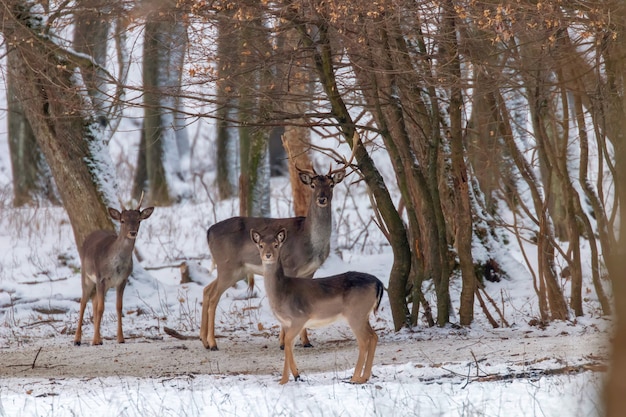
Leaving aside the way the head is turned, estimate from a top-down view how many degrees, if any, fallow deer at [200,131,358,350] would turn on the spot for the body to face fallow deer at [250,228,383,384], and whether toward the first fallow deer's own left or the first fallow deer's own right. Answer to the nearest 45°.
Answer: approximately 90° to the first fallow deer's own right

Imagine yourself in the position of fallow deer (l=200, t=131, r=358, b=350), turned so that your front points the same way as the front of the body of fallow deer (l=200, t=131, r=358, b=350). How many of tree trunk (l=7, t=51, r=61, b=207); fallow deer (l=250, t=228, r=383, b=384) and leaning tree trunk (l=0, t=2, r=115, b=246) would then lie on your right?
1

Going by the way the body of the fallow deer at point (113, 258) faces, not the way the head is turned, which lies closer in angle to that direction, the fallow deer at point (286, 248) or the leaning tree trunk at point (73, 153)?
the fallow deer

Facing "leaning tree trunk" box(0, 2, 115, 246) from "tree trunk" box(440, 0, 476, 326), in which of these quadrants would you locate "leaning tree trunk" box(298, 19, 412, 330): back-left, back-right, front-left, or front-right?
front-left

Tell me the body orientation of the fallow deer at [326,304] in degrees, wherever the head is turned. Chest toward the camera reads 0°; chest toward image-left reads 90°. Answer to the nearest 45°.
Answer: approximately 90°

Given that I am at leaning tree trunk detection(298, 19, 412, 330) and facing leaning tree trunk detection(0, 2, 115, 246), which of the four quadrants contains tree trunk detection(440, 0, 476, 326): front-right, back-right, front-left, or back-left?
back-right

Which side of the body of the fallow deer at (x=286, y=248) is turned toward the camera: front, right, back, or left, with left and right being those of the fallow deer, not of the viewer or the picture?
right

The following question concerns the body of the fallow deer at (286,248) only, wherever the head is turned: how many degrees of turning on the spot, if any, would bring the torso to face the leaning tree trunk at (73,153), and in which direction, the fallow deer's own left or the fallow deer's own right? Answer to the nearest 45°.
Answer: approximately 135° to the fallow deer's own left

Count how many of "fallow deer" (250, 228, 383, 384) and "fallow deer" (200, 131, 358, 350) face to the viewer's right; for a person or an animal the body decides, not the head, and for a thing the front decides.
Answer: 1

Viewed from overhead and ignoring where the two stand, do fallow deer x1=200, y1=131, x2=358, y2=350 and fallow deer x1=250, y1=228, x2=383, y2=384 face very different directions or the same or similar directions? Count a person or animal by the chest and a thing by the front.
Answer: very different directions

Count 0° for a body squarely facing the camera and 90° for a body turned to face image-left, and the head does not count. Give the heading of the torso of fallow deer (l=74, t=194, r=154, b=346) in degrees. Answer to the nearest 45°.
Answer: approximately 315°

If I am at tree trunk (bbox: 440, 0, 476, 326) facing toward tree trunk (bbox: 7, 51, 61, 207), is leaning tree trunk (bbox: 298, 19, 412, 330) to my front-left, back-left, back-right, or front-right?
front-left

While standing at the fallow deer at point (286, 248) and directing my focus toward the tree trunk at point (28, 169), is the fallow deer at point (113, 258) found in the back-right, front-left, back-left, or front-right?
front-left

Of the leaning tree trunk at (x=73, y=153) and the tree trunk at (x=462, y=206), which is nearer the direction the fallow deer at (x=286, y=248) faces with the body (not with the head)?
the tree trunk
